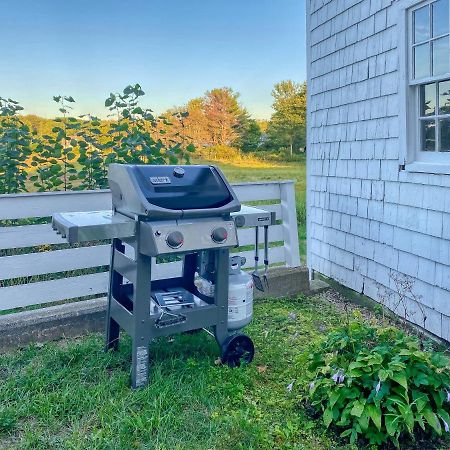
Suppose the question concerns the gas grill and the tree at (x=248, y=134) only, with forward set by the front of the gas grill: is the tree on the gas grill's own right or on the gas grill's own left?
on the gas grill's own left

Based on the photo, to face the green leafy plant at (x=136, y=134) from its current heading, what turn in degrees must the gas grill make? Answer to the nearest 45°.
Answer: approximately 135° to its left

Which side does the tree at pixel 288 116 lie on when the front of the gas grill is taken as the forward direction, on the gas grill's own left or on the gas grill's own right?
on the gas grill's own left

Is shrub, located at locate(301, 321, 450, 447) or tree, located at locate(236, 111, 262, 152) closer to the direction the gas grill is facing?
the shrub

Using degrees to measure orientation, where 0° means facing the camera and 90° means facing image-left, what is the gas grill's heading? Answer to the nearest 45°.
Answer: approximately 315°

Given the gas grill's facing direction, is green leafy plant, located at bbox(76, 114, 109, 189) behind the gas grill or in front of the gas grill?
behind

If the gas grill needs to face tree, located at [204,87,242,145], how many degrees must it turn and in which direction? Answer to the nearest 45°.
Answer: approximately 135° to its left

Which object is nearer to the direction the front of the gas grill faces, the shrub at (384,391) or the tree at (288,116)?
the shrub

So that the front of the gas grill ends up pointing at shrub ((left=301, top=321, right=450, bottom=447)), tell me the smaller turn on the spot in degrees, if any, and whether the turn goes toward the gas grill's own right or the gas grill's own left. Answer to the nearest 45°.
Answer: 0° — it already faces it

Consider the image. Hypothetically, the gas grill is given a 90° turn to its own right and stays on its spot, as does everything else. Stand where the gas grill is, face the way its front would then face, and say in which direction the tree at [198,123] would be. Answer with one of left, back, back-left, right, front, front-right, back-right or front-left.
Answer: back-right
